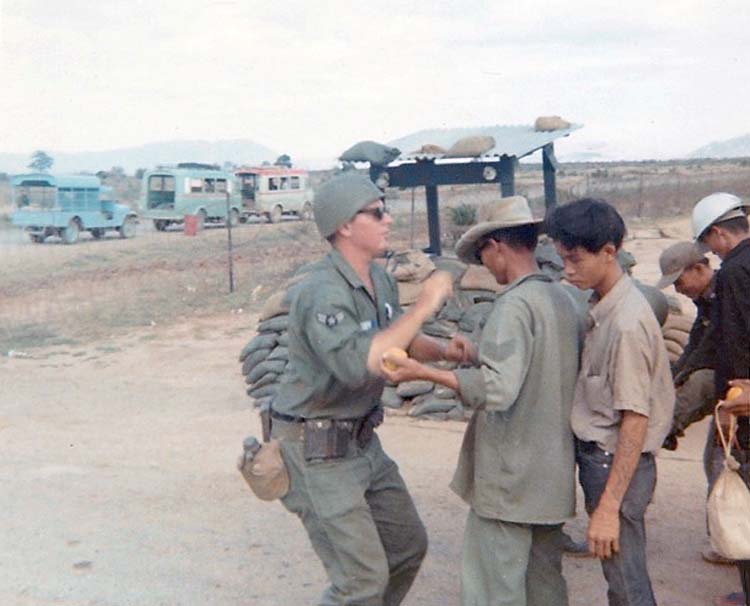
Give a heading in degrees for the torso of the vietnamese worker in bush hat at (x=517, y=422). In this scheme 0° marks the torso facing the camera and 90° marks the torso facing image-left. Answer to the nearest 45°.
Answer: approximately 135°

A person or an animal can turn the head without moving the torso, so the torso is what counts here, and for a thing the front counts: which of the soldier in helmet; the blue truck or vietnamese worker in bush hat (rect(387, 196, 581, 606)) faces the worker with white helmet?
the soldier in helmet

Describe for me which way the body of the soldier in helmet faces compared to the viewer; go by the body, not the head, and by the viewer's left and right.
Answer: facing to the right of the viewer

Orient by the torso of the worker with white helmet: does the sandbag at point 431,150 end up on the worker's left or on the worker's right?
on the worker's right

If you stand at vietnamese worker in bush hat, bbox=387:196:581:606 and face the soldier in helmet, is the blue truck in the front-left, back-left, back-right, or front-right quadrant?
front-right

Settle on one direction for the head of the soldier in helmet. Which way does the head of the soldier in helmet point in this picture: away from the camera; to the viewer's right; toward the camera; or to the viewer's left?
to the viewer's right

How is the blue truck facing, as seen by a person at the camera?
facing away from the viewer and to the right of the viewer

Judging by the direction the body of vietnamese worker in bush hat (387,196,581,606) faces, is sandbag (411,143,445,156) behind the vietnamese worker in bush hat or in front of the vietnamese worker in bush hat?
in front

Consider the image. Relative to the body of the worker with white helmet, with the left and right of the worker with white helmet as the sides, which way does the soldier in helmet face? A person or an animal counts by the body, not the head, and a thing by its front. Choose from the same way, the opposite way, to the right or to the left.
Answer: the opposite way

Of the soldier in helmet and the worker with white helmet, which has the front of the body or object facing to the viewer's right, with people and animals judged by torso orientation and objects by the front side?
the soldier in helmet

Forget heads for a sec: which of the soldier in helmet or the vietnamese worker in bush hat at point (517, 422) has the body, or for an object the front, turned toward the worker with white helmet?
the soldier in helmet

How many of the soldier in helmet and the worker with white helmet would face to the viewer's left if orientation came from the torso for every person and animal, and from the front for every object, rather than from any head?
1

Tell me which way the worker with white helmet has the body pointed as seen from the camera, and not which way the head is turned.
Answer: to the viewer's left

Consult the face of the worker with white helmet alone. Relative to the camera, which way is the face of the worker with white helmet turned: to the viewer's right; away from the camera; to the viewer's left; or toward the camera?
to the viewer's left
